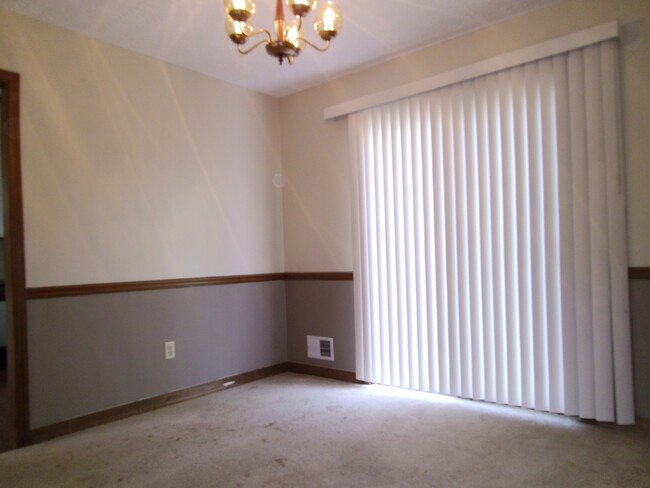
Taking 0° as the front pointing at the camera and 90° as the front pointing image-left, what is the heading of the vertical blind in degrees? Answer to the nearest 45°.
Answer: approximately 45°

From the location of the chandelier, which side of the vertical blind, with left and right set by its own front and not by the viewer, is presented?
front
